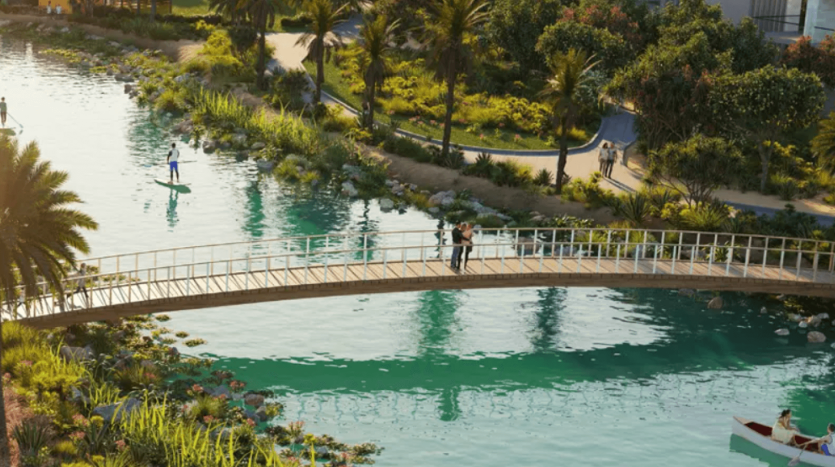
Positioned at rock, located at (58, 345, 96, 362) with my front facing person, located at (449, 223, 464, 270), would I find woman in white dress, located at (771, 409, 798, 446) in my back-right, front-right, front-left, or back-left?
front-right

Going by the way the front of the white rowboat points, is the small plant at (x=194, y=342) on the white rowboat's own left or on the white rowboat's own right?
on the white rowboat's own left

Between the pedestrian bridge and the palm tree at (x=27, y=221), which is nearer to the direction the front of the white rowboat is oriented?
the pedestrian bridge

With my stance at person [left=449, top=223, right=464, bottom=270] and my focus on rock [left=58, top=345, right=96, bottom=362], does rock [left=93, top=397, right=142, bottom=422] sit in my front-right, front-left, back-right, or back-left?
front-left

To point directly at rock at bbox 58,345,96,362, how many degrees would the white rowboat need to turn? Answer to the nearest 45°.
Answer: approximately 45° to its left

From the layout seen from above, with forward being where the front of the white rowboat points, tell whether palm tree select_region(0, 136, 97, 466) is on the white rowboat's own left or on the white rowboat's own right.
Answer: on the white rowboat's own left

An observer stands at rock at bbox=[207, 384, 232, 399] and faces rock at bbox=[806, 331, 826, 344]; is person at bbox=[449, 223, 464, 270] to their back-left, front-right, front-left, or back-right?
front-left

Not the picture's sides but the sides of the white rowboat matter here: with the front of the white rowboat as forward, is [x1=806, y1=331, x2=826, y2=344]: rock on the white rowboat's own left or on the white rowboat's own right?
on the white rowboat's own right

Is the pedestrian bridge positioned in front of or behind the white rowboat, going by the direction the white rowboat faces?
in front

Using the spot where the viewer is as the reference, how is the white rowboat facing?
facing away from the viewer and to the left of the viewer

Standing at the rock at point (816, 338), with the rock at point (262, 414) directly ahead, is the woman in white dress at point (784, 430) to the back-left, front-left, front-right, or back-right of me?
front-left

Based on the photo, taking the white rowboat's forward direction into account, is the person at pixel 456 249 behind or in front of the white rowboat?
in front
